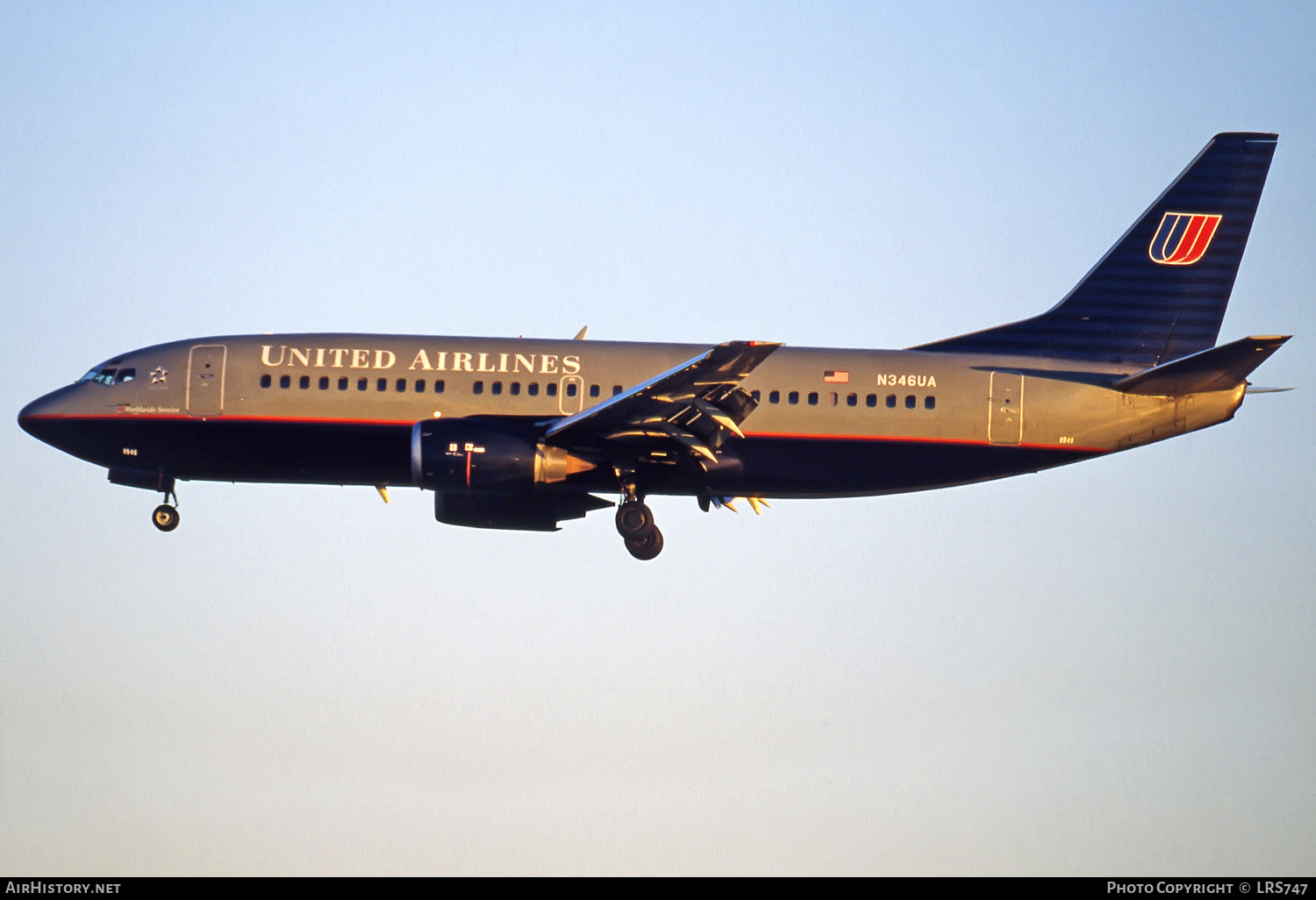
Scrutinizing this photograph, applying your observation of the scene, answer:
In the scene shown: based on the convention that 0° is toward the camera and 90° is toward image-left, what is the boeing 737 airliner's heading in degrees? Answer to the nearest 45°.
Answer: approximately 90°
